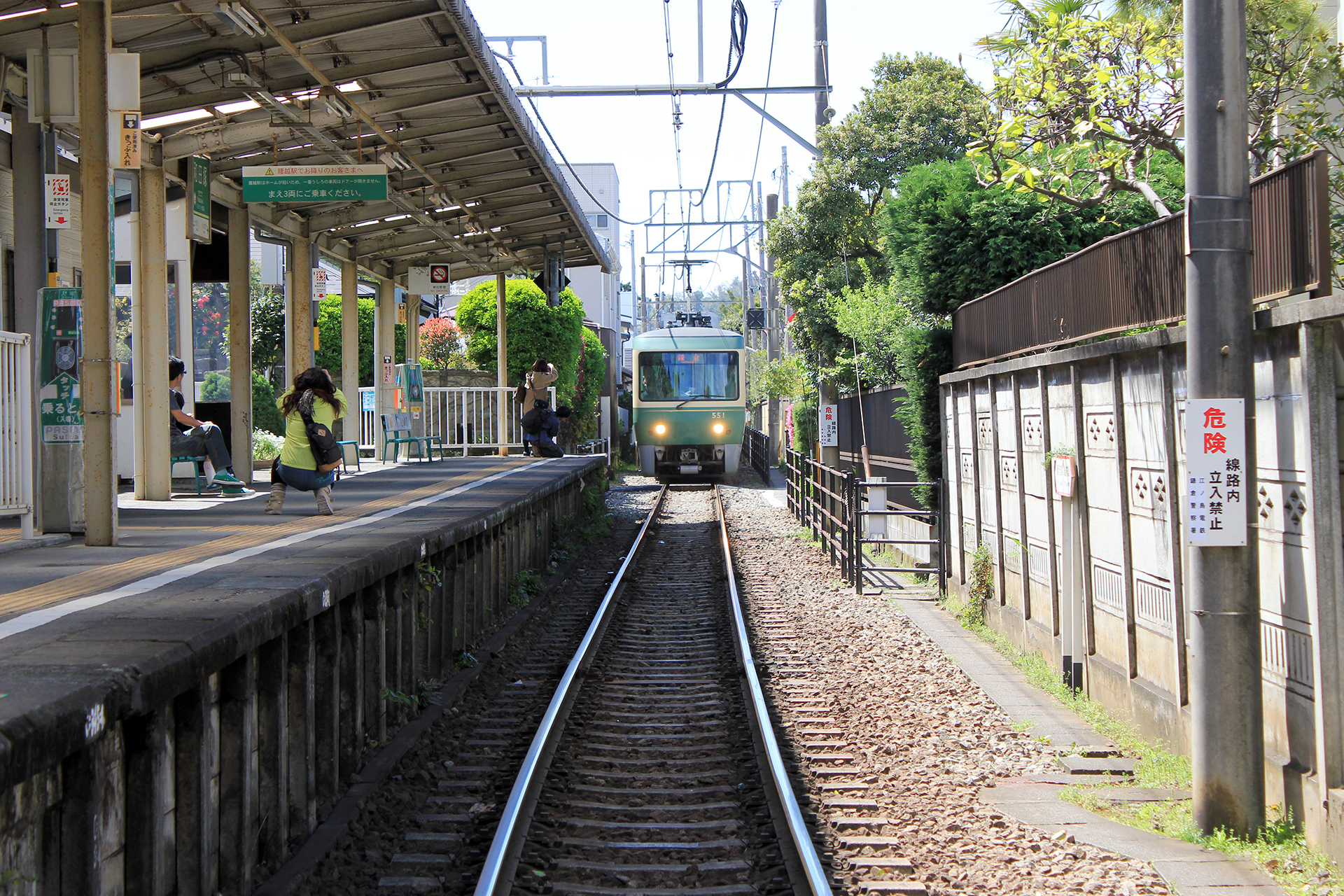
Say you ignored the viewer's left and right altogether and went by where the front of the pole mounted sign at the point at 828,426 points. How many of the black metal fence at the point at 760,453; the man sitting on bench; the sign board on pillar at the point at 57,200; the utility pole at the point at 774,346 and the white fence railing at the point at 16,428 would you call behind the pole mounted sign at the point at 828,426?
2

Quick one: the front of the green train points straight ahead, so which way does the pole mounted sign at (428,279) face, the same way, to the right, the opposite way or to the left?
the same way

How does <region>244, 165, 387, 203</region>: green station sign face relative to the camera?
toward the camera

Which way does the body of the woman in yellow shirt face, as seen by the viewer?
away from the camera

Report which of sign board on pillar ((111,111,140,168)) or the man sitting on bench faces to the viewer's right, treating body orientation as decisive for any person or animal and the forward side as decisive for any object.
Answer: the man sitting on bench

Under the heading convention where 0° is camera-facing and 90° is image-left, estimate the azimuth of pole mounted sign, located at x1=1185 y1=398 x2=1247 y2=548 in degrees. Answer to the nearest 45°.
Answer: approximately 0°

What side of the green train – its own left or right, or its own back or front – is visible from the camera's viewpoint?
front

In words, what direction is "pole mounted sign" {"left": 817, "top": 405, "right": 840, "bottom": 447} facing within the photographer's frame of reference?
facing the viewer

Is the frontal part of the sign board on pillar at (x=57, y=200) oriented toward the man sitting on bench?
no

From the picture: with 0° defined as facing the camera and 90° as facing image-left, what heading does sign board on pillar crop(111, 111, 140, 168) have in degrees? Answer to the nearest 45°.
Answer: approximately 0°

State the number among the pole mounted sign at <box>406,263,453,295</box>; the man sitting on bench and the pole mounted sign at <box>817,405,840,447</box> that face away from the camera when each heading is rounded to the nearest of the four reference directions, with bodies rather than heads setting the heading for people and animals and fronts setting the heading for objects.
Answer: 0

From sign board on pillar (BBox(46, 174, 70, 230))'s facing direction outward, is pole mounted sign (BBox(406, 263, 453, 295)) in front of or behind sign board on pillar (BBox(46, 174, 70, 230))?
behind

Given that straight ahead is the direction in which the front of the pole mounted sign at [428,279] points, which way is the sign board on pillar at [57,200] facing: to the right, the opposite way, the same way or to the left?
the same way

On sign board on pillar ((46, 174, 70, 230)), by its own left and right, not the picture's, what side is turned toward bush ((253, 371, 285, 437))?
back

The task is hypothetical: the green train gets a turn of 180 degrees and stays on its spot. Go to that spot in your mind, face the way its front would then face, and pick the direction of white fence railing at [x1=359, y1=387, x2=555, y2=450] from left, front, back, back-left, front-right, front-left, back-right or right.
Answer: back-left
